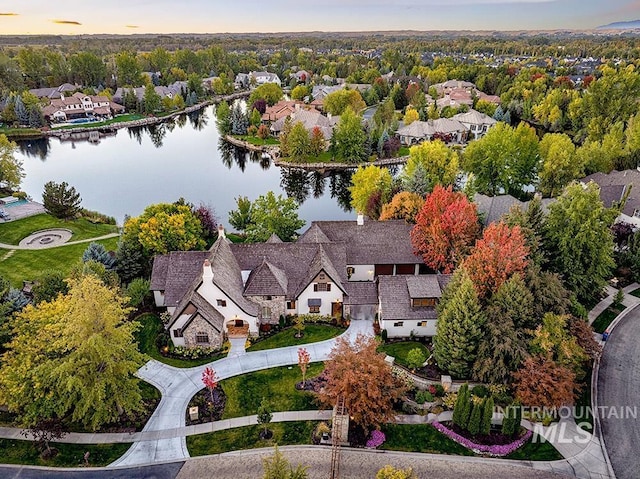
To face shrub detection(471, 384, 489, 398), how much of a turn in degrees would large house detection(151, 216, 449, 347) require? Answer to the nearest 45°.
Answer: approximately 45° to its left

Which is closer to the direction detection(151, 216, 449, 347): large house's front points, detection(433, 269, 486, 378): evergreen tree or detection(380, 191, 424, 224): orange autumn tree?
the evergreen tree

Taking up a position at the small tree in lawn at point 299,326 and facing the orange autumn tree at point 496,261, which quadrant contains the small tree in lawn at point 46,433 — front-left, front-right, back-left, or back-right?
back-right

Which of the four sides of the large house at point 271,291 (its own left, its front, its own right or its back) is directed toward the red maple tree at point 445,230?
left

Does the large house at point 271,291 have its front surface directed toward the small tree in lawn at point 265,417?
yes

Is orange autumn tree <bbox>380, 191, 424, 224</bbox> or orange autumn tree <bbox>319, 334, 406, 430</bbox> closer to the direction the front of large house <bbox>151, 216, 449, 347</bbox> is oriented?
the orange autumn tree <bbox>319, 334, 406, 430</bbox>

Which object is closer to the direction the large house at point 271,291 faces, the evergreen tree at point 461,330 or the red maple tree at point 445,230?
the evergreen tree

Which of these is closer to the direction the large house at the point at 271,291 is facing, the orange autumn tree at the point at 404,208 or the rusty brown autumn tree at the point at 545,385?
the rusty brown autumn tree

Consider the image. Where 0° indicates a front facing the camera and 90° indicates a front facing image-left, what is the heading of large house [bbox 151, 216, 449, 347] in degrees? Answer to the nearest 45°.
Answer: approximately 0°

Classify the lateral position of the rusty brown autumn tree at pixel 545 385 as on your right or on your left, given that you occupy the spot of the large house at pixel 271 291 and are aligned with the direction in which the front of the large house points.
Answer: on your left

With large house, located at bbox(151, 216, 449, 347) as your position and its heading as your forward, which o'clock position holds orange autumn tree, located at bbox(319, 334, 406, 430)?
The orange autumn tree is roughly at 11 o'clock from the large house.

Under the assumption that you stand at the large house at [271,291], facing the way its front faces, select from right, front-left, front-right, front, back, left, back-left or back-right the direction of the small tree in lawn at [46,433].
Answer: front-right
